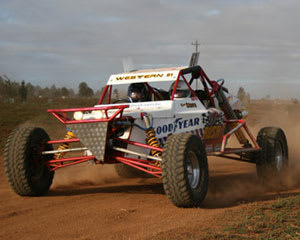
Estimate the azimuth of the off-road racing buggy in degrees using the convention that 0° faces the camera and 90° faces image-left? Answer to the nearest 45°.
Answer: approximately 45°
